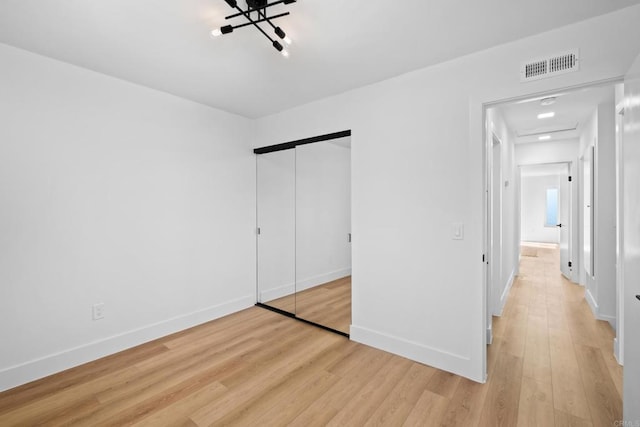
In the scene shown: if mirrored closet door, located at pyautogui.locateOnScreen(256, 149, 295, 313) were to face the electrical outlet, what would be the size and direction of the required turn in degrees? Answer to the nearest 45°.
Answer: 0° — it already faces it

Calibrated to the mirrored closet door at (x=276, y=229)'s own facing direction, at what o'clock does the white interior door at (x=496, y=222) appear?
The white interior door is roughly at 8 o'clock from the mirrored closet door.

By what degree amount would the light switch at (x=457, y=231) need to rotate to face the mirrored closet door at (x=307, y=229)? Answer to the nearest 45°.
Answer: approximately 90° to its right

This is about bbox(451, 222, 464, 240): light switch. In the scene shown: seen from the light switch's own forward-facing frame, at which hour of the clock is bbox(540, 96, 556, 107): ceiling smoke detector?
The ceiling smoke detector is roughly at 7 o'clock from the light switch.

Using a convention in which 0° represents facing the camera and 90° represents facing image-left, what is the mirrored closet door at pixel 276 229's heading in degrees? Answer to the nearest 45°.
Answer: approximately 45°

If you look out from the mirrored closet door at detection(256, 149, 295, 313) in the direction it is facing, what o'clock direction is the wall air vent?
The wall air vent is roughly at 9 o'clock from the mirrored closet door.

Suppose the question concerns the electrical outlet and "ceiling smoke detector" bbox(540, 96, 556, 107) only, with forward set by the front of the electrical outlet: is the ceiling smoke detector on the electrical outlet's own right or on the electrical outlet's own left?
on the electrical outlet's own left

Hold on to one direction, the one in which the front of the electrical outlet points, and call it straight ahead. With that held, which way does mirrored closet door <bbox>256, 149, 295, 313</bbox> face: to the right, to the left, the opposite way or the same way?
to the right
